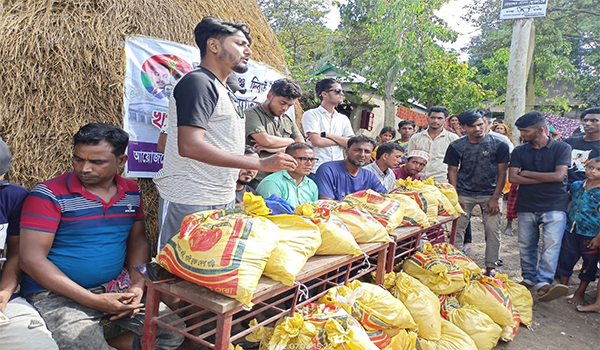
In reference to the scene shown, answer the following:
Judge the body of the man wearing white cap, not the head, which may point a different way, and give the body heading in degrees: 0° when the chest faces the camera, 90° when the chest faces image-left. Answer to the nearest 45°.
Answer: approximately 315°

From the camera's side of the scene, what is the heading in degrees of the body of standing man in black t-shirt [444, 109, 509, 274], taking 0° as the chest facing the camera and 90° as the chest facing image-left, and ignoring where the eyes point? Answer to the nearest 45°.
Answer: approximately 0°

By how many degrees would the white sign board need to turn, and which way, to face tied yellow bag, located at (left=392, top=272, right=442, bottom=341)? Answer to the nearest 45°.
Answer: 0° — it already faces it

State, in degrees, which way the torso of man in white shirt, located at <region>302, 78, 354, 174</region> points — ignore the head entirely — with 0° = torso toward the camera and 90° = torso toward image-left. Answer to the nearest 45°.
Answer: approximately 315°

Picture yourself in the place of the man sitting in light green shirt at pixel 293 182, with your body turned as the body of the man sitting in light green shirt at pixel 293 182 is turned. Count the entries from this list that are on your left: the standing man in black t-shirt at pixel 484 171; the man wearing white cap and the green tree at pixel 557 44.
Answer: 3

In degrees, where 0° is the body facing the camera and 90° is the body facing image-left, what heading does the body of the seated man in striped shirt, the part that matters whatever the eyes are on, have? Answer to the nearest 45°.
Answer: approximately 315°

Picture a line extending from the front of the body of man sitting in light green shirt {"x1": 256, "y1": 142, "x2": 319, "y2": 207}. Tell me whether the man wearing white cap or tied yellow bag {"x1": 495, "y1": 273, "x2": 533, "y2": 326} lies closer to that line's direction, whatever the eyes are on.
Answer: the tied yellow bag

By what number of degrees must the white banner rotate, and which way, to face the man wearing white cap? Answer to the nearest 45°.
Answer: approximately 90° to its left
